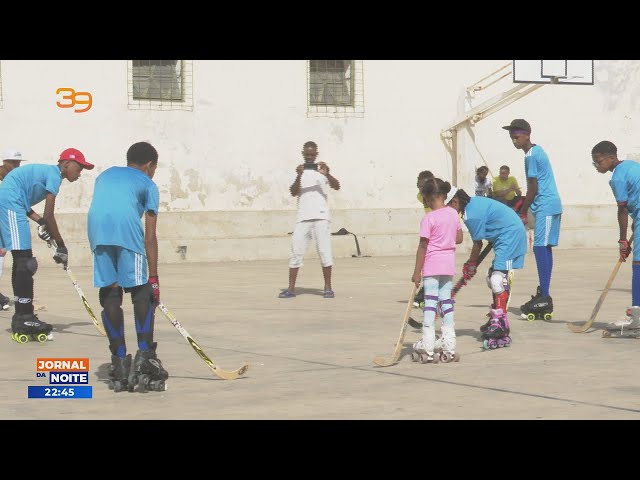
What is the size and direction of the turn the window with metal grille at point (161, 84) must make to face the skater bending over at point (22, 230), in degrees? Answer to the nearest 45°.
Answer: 0° — it already faces them

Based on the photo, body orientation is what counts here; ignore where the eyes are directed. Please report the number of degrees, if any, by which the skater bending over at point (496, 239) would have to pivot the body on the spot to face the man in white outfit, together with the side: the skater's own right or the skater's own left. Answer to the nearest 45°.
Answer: approximately 45° to the skater's own right

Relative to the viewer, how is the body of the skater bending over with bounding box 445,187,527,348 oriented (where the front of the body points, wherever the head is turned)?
to the viewer's left

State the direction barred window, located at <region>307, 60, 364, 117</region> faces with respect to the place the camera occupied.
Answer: facing the viewer

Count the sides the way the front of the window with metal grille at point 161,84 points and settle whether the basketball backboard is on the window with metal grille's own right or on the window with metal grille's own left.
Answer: on the window with metal grille's own left

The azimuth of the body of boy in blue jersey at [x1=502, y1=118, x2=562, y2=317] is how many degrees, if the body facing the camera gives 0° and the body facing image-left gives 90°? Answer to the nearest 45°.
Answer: approximately 90°

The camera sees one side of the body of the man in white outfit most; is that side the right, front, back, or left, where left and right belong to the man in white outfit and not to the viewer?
front

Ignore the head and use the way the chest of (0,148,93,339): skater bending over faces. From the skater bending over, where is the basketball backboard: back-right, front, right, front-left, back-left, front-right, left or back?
front-left

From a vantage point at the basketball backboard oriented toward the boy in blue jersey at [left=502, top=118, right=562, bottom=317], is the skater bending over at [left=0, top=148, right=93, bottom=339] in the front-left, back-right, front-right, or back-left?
front-right

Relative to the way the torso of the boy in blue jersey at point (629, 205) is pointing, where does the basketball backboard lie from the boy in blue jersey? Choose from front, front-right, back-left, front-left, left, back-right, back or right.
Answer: right

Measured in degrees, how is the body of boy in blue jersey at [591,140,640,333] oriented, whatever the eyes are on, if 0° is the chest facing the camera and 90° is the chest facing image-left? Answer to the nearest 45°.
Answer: approximately 90°

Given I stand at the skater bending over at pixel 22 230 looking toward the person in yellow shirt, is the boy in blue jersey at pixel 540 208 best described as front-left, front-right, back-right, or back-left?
front-right

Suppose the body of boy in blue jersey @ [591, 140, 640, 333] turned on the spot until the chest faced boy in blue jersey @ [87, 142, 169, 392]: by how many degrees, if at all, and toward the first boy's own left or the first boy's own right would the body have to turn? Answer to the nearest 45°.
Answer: approximately 45° to the first boy's own left

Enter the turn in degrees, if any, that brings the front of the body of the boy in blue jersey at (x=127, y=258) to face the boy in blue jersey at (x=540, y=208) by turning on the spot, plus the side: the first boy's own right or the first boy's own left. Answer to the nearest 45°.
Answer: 0° — they already face them

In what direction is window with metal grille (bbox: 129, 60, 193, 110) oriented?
toward the camera
